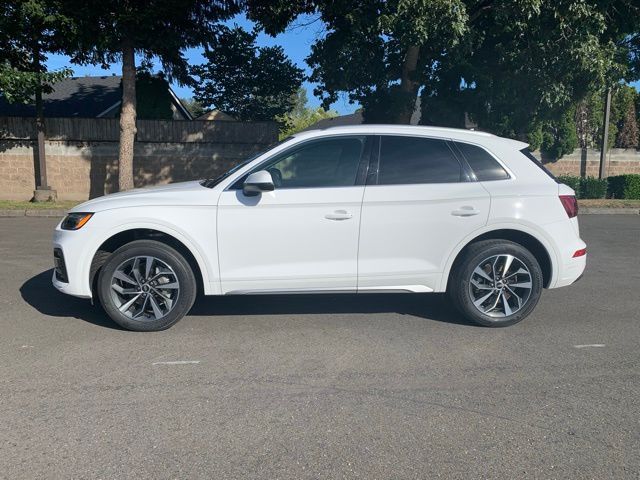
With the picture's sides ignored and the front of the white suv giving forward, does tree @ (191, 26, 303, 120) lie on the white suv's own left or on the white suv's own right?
on the white suv's own right

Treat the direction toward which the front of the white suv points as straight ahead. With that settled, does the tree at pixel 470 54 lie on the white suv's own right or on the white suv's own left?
on the white suv's own right

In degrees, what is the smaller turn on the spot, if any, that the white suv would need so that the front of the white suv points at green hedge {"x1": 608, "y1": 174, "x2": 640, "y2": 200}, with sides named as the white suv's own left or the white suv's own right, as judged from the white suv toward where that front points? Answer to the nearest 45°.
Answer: approximately 135° to the white suv's own right

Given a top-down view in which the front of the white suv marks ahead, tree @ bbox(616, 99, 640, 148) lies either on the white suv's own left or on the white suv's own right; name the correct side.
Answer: on the white suv's own right

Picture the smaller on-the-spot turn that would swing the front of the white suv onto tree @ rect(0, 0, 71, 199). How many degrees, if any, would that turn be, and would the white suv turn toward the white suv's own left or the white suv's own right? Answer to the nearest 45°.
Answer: approximately 45° to the white suv's own right

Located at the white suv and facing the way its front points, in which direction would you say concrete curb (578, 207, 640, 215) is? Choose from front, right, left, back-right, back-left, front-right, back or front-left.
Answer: back-right

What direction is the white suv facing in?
to the viewer's left

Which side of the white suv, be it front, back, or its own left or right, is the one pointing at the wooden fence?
right

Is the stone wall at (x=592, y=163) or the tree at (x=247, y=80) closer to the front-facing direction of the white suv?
the tree
